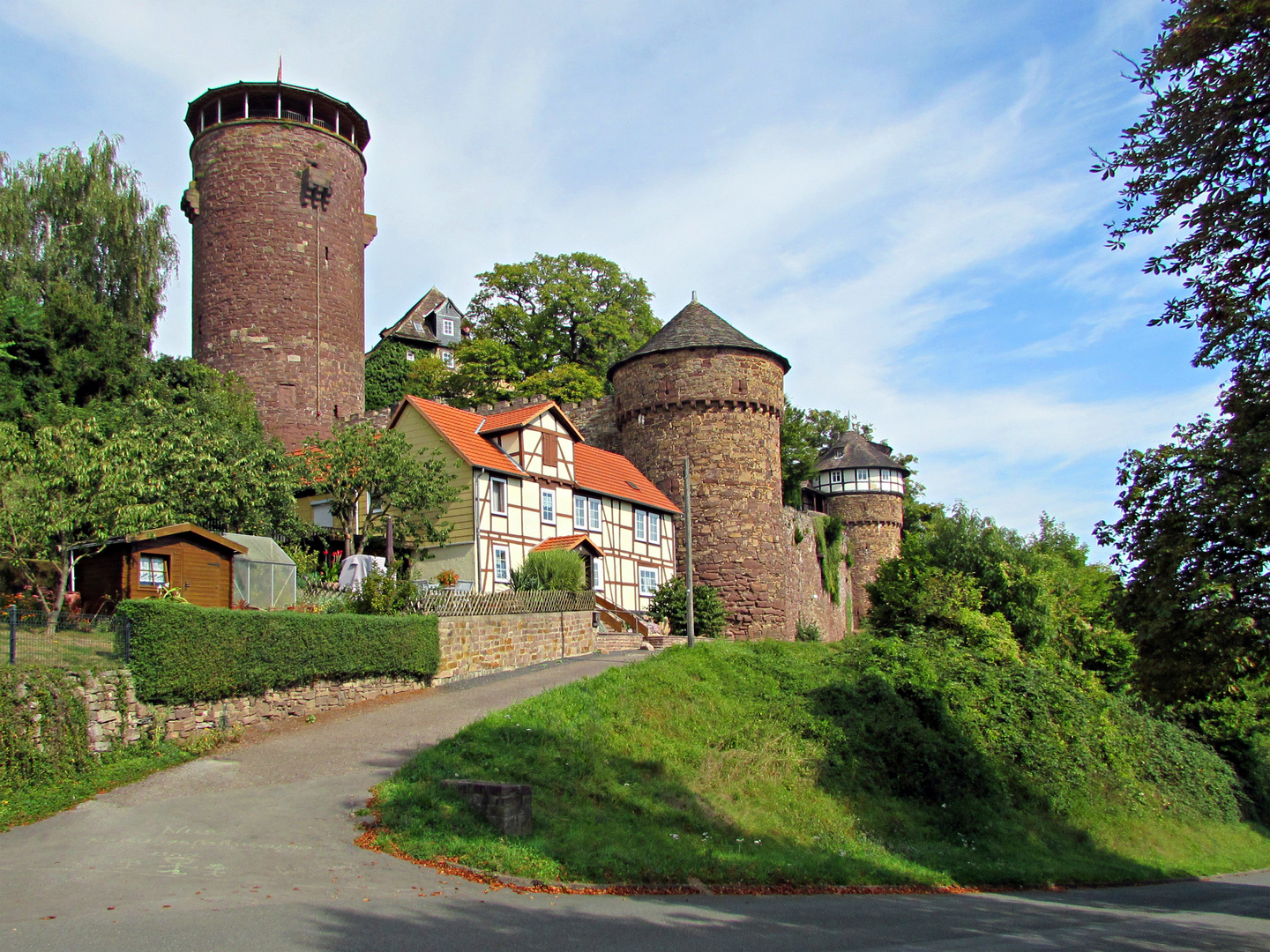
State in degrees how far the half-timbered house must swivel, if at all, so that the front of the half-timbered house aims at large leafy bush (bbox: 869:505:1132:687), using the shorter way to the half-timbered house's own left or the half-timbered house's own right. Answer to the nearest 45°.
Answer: approximately 45° to the half-timbered house's own left

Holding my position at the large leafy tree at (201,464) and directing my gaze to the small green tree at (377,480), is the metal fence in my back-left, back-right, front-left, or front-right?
back-right

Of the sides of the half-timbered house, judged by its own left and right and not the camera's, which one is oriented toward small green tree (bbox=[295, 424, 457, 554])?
right

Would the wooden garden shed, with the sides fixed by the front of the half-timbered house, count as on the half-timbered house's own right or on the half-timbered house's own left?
on the half-timbered house's own right

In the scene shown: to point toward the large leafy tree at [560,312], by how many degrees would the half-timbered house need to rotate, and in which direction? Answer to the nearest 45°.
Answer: approximately 135° to its left

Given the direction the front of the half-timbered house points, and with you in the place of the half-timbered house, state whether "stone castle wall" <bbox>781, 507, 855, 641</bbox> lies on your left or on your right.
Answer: on your left

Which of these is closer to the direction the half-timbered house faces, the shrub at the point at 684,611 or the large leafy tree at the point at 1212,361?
the large leafy tree

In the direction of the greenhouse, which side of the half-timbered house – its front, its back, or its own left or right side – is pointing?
right

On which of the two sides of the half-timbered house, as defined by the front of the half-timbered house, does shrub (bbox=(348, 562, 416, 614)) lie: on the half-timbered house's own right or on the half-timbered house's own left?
on the half-timbered house's own right

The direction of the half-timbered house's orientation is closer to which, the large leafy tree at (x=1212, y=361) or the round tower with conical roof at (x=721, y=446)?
the large leafy tree
